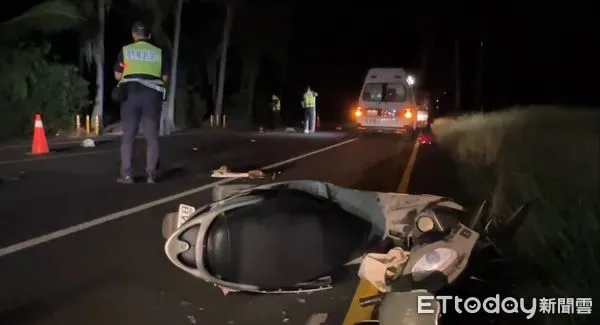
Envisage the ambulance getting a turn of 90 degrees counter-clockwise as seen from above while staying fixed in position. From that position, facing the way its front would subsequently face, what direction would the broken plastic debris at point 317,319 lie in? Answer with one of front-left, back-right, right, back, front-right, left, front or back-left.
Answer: left

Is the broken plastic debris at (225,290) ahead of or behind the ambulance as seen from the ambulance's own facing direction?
behind

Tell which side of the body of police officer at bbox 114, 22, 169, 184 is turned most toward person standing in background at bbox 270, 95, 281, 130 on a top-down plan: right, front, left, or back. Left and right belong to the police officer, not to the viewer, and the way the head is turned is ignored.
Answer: front

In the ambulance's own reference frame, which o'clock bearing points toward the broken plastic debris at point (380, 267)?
The broken plastic debris is roughly at 6 o'clock from the ambulance.

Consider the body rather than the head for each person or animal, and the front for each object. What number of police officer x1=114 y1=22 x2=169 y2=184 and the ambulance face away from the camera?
2

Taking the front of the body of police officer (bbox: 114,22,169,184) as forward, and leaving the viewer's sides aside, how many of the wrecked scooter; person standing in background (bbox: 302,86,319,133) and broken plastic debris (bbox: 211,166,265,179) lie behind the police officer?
1

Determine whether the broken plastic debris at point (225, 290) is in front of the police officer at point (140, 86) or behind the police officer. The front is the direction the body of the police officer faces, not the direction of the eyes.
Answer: behind

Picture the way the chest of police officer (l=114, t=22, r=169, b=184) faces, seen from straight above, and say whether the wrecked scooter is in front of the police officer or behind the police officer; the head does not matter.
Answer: behind

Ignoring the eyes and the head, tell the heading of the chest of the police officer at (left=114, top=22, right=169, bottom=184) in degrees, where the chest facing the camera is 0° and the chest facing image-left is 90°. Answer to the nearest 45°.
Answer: approximately 180°

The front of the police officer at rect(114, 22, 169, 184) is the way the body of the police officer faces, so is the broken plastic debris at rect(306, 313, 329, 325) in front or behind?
behind

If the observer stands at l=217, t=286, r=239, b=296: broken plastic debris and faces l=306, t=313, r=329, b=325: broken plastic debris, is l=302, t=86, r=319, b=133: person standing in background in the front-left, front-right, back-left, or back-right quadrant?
back-left

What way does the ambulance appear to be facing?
away from the camera

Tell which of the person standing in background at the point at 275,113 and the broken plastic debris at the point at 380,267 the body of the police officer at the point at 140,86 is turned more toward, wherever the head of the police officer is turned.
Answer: the person standing in background

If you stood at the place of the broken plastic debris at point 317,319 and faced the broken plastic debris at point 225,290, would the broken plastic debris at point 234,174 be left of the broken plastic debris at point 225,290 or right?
right

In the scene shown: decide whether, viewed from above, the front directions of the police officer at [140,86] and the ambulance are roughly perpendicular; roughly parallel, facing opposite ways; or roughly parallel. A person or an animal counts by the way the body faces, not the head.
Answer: roughly parallel
